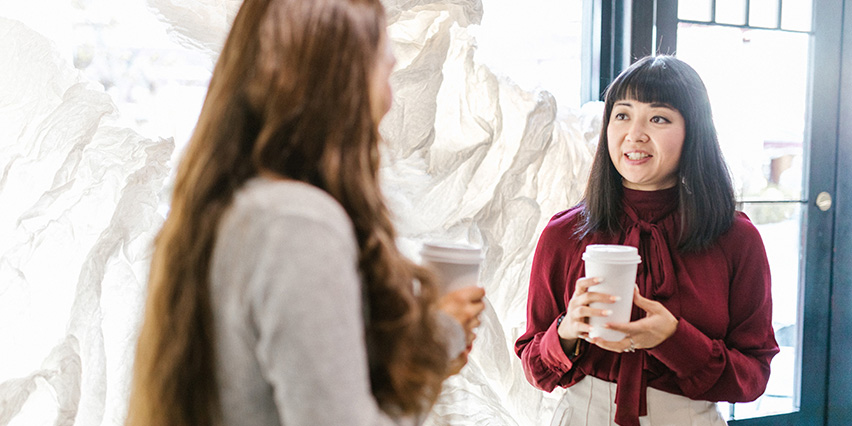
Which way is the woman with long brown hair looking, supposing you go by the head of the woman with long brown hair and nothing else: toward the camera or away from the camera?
away from the camera

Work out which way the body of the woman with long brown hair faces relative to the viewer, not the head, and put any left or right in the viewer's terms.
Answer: facing away from the viewer and to the right of the viewer

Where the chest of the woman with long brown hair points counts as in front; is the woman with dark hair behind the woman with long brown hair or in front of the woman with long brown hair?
in front
